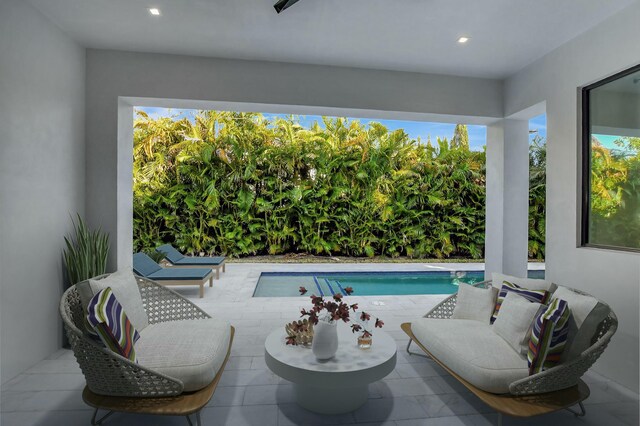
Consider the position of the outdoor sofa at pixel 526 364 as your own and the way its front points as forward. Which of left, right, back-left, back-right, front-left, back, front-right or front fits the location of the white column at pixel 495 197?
back-right

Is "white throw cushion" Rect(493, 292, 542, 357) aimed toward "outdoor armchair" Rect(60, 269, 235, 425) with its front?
yes

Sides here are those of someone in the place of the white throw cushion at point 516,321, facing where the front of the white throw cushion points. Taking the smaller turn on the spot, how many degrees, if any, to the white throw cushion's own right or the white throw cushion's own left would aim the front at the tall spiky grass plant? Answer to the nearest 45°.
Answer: approximately 45° to the white throw cushion's own right

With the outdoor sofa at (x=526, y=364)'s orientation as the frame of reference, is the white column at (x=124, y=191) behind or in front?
in front

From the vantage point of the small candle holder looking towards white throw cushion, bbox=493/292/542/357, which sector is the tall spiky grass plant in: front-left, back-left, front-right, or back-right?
back-left

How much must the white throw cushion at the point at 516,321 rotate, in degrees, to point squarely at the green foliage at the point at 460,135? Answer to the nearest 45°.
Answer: approximately 135° to its right

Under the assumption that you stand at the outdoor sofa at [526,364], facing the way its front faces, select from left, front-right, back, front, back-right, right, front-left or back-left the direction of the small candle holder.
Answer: front-right

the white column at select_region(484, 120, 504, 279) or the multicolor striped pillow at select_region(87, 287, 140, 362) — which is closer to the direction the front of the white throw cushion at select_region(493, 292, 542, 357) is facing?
the multicolor striped pillow

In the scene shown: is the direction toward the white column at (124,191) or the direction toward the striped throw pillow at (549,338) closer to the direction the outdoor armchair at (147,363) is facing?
the striped throw pillow

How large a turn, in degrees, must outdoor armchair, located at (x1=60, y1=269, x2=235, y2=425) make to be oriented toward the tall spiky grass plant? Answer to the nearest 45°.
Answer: approximately 135° to its left

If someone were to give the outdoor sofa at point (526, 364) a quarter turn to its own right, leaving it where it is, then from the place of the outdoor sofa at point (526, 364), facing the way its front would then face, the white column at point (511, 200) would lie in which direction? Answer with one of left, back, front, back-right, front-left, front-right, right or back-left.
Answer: front-right

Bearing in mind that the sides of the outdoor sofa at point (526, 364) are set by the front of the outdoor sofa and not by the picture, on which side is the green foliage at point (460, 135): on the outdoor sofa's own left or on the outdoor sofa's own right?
on the outdoor sofa's own right

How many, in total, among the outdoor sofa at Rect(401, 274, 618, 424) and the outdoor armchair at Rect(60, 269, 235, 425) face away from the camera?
0

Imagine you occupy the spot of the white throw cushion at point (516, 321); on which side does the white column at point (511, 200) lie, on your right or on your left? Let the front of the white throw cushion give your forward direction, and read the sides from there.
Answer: on your right

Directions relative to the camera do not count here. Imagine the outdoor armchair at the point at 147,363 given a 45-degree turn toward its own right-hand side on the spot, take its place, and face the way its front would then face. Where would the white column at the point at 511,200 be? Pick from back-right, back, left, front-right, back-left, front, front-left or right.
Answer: left
